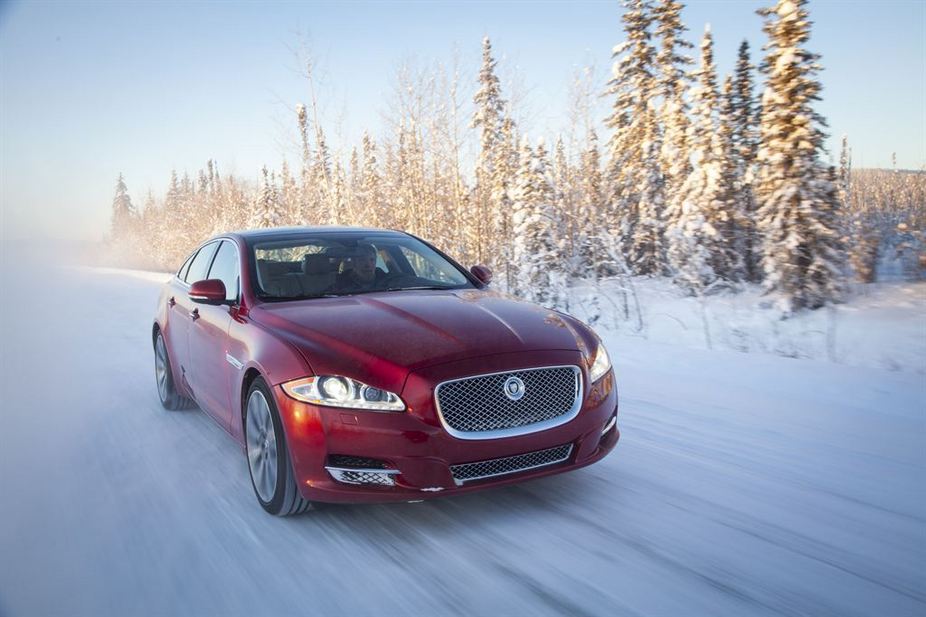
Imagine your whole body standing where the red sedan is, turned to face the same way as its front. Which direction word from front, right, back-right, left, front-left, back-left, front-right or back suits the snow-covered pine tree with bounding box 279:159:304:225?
back-left

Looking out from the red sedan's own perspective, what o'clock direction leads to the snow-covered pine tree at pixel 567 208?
The snow-covered pine tree is roughly at 8 o'clock from the red sedan.

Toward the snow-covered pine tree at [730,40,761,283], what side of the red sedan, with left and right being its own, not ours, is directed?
left

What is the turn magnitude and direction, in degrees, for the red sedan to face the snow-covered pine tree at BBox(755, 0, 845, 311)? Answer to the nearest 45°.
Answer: approximately 90° to its left

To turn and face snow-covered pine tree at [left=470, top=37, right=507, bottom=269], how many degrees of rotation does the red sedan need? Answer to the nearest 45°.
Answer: approximately 135° to its left

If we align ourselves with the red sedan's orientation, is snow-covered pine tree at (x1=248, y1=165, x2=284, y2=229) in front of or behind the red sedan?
behind

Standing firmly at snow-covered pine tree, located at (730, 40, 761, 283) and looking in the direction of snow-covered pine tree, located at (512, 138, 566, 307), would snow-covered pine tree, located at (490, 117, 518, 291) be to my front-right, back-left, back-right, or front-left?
front-right

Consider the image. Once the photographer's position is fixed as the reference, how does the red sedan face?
facing the viewer and to the right of the viewer

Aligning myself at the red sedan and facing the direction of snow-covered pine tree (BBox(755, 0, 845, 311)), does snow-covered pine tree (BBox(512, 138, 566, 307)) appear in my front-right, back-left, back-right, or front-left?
front-left

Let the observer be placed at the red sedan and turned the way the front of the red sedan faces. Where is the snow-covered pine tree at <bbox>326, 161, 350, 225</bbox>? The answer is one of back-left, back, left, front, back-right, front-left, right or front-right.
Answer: back-left
